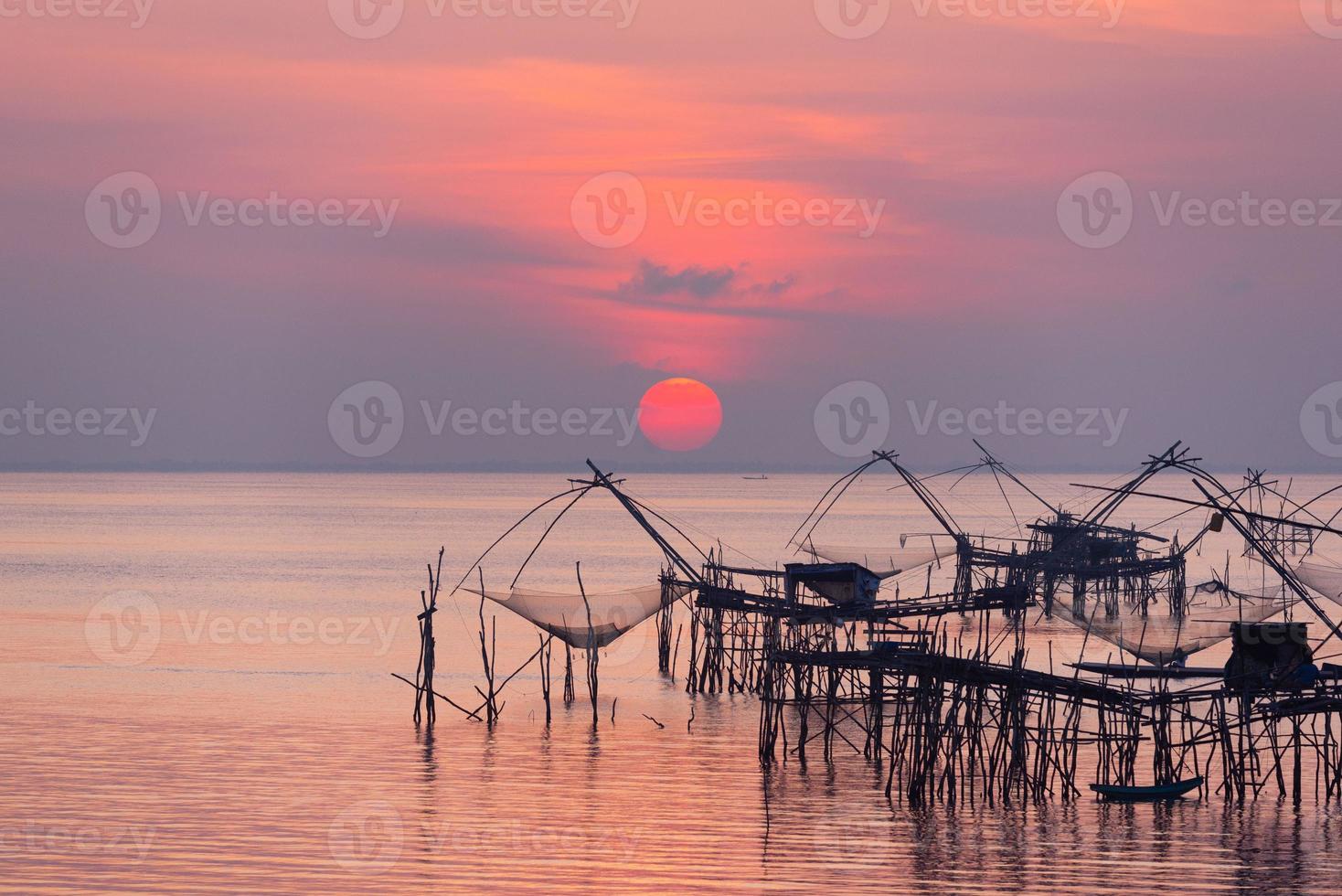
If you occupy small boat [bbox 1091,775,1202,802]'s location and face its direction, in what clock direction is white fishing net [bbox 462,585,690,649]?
The white fishing net is roughly at 7 o'clock from the small boat.

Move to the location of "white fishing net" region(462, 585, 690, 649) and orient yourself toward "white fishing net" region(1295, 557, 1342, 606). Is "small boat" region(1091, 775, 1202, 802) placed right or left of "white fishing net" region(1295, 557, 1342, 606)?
right

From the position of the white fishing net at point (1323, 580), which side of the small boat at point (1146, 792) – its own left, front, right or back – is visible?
left

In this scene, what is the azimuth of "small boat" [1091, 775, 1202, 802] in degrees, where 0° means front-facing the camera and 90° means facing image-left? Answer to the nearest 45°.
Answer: approximately 270°
